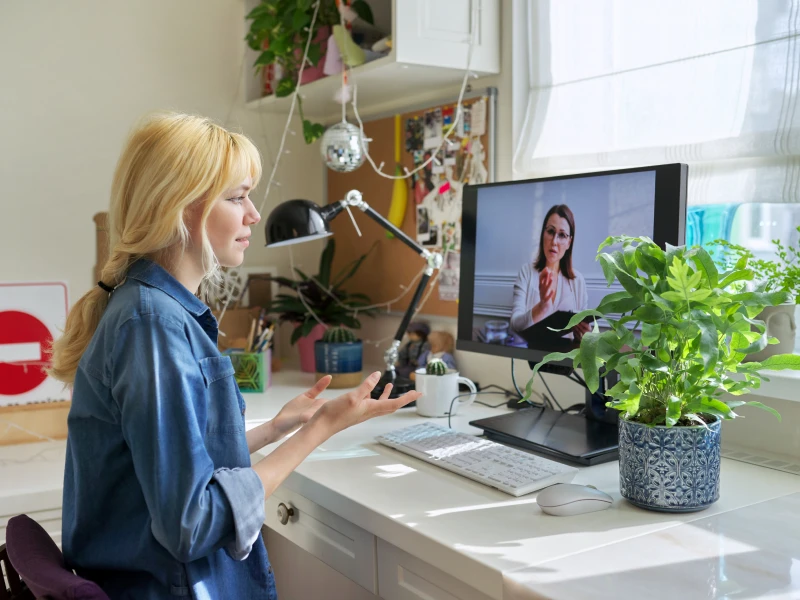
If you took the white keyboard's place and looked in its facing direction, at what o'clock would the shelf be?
The shelf is roughly at 4 o'clock from the white keyboard.

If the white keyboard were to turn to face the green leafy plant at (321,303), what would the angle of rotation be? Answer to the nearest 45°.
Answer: approximately 90° to its right

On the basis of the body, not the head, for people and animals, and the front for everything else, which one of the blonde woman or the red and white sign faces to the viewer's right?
the blonde woman

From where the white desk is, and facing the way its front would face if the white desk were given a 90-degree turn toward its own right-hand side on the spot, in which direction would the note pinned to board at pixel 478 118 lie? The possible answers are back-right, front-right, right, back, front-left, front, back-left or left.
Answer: front-right

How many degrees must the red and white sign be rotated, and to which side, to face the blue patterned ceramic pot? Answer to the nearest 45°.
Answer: approximately 45° to its left

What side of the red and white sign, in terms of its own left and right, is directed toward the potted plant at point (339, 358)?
left

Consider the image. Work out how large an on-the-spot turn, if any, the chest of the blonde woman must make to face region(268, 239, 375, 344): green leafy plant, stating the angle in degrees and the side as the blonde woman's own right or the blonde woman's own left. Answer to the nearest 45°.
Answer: approximately 90° to the blonde woman's own left

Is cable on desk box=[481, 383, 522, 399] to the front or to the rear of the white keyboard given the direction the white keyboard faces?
to the rear

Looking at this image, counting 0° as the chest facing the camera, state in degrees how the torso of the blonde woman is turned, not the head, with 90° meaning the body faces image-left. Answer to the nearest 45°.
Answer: approximately 270°

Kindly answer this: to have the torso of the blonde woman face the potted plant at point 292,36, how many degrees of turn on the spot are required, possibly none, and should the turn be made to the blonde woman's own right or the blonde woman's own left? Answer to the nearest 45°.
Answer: approximately 90° to the blonde woman's own left

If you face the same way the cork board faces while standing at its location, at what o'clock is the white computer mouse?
The white computer mouse is roughly at 10 o'clock from the cork board.

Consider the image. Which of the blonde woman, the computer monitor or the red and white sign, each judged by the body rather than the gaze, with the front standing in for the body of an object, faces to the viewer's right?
the blonde woman

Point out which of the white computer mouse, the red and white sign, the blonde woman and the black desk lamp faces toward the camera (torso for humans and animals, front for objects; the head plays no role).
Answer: the red and white sign

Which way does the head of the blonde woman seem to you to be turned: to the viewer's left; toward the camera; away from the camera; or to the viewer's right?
to the viewer's right
